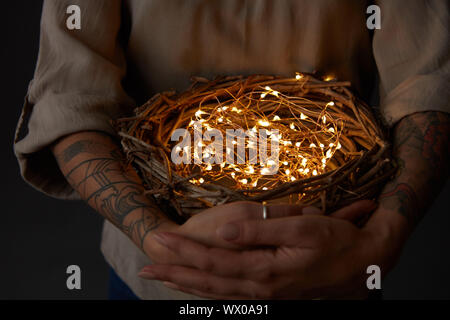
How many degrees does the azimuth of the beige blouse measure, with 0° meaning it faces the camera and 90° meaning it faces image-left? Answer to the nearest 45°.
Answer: approximately 0°
